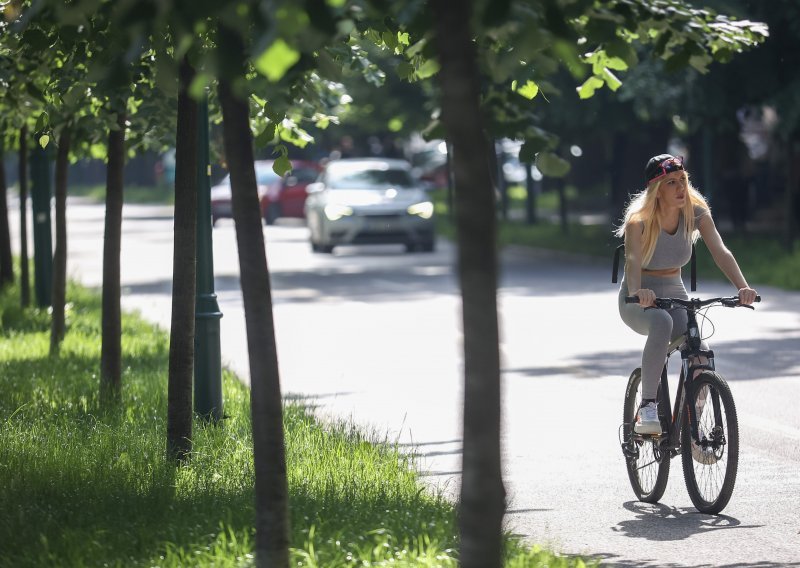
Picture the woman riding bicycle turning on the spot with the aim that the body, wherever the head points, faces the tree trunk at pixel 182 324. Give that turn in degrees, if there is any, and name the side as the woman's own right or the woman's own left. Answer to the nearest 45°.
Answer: approximately 135° to the woman's own right

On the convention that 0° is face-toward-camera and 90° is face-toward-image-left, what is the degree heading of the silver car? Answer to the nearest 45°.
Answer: approximately 0°

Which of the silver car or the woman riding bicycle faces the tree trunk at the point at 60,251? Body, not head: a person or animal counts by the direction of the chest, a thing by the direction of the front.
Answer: the silver car

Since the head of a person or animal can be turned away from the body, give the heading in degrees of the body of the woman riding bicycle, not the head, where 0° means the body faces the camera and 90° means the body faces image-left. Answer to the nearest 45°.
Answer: approximately 315°

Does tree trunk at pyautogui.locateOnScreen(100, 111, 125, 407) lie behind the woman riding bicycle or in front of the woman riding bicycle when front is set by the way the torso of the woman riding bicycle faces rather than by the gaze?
behind

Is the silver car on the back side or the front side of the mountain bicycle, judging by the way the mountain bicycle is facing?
on the back side

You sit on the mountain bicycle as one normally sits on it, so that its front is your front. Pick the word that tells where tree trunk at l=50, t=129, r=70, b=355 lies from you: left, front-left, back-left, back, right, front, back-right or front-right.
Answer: back

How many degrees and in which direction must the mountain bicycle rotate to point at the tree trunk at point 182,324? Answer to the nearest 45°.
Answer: approximately 135° to its right

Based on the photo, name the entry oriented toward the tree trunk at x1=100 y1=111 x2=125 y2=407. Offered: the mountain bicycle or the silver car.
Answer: the silver car

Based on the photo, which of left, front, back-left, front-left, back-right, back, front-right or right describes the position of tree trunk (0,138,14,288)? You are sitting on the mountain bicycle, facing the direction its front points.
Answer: back

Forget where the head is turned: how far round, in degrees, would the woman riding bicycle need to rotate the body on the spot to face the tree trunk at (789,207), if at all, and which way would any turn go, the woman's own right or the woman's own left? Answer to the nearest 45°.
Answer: approximately 135° to the woman's own left
